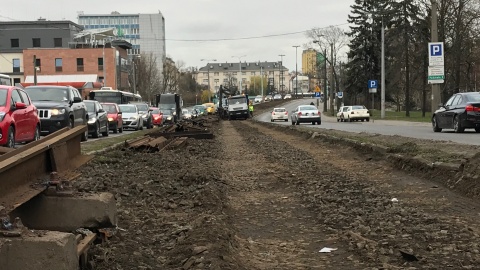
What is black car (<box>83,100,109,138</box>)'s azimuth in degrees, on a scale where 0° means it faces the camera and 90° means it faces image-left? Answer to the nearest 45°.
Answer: approximately 45°

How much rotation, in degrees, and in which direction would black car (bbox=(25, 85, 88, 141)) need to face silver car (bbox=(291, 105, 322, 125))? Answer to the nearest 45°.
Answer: approximately 180°

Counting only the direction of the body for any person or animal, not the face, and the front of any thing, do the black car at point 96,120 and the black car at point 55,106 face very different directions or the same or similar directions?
same or similar directions

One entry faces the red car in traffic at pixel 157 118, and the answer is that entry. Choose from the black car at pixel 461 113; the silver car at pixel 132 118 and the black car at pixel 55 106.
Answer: the black car at pixel 461 113

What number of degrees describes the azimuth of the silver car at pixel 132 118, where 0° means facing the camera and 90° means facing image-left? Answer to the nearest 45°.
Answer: approximately 45°

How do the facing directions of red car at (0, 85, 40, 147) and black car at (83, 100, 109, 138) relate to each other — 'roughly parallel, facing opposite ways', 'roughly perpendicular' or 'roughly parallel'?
roughly parallel

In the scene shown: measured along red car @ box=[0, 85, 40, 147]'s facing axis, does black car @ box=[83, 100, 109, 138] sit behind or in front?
behind

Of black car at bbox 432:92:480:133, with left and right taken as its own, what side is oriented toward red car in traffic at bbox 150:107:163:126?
front

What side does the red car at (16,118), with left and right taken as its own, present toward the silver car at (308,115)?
back

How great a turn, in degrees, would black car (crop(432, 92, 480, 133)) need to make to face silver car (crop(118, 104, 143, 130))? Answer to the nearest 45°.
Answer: approximately 45° to its left

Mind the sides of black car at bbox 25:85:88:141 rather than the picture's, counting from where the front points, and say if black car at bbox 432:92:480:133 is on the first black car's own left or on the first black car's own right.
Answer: on the first black car's own left

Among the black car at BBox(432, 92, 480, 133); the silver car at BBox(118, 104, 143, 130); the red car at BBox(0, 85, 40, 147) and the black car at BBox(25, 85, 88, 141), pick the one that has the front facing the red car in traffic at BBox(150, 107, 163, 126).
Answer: the black car at BBox(432, 92, 480, 133)

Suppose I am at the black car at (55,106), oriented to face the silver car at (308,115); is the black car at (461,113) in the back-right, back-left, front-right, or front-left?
front-right

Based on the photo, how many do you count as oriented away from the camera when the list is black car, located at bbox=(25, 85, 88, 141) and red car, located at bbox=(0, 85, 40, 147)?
0

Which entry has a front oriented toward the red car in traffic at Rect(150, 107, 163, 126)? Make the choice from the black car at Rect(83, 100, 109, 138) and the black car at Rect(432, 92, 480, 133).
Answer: the black car at Rect(432, 92, 480, 133)

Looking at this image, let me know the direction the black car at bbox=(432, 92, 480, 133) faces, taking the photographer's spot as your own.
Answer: facing away from the viewer and to the left of the viewer

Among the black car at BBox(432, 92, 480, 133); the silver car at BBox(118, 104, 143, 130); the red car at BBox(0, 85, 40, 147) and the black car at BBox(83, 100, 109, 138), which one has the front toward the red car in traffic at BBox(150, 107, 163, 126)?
the black car at BBox(432, 92, 480, 133)

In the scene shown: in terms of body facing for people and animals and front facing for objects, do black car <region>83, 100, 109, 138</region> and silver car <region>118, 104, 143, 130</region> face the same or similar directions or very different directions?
same or similar directions
